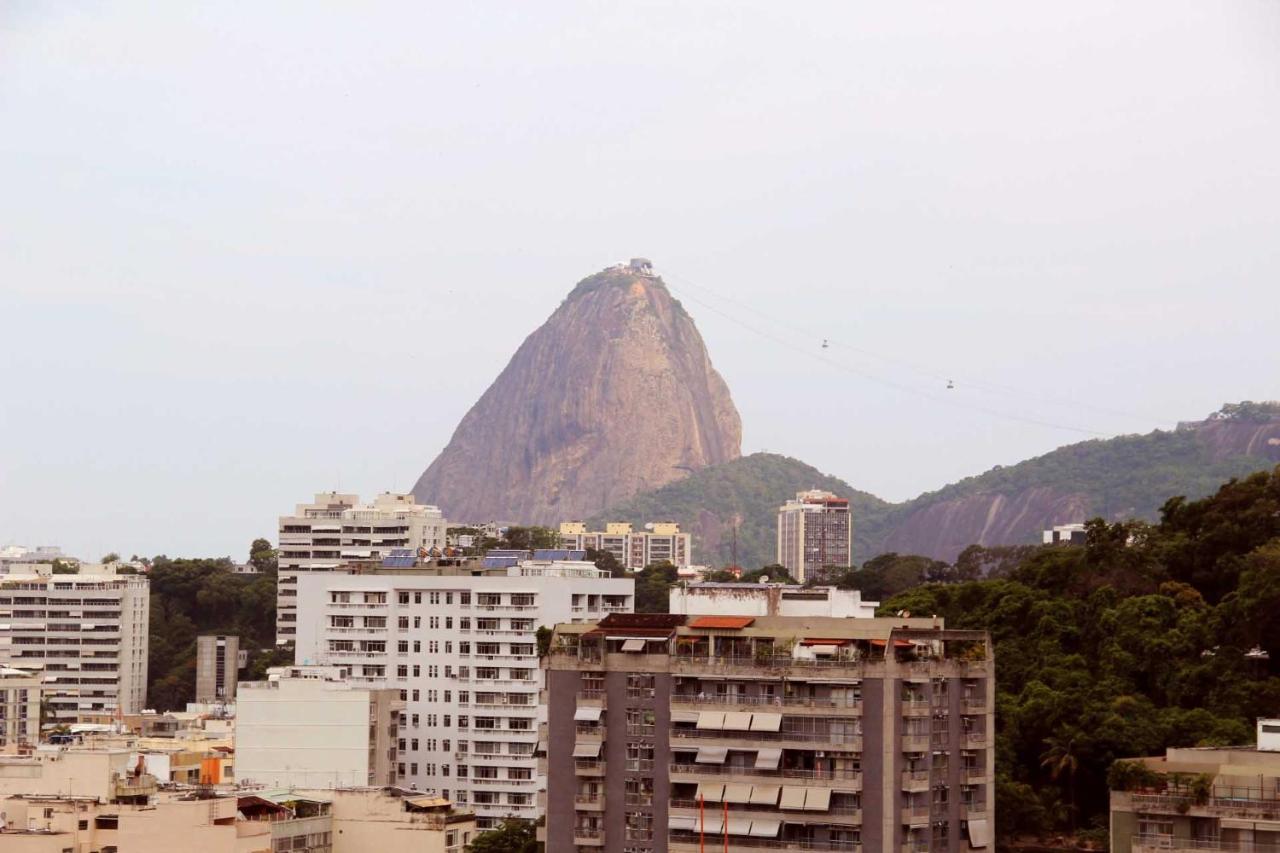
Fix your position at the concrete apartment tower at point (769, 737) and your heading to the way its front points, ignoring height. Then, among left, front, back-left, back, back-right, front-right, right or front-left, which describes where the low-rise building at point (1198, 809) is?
front-left

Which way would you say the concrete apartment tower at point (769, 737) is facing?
toward the camera
